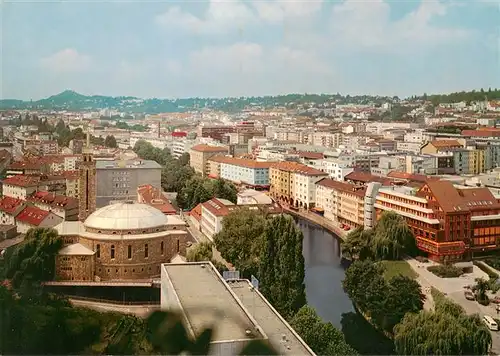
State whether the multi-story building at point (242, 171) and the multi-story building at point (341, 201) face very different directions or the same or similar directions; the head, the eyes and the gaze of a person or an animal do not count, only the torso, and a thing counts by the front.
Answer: same or similar directions

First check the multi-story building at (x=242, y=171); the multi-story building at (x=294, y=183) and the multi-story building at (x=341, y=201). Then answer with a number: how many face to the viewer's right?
0

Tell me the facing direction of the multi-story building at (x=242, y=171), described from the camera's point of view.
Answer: facing the viewer and to the left of the viewer

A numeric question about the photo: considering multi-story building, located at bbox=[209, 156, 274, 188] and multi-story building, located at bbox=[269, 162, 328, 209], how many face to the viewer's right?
0

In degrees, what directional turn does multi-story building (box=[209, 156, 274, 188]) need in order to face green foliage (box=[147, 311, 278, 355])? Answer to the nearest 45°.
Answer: approximately 45° to its left

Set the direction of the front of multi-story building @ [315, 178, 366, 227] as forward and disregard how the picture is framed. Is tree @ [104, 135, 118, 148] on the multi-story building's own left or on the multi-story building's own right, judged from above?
on the multi-story building's own right

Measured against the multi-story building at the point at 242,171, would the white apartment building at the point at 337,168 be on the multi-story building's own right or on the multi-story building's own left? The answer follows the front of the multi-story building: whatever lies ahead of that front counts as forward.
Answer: on the multi-story building's own left

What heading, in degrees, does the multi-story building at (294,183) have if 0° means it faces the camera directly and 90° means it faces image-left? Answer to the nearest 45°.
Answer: approximately 45°

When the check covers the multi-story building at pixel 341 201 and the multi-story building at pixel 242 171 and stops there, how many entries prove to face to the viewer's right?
0

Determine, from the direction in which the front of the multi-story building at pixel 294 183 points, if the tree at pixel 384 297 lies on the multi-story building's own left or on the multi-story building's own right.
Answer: on the multi-story building's own left

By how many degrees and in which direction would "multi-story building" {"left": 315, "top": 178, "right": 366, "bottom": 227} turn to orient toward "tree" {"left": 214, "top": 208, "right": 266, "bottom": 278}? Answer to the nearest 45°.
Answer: approximately 45° to its left

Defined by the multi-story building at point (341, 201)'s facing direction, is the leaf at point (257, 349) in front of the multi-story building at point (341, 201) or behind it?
in front

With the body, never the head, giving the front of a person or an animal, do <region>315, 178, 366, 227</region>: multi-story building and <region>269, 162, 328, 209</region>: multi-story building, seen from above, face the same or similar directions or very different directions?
same or similar directions

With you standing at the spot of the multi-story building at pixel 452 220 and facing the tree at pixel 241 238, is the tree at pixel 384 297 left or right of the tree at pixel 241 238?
left

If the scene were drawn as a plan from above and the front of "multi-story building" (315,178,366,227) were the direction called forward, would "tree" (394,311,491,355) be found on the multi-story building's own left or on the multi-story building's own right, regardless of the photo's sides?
on the multi-story building's own left

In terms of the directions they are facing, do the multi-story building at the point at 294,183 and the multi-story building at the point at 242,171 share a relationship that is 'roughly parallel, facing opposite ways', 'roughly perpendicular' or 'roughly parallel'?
roughly parallel
